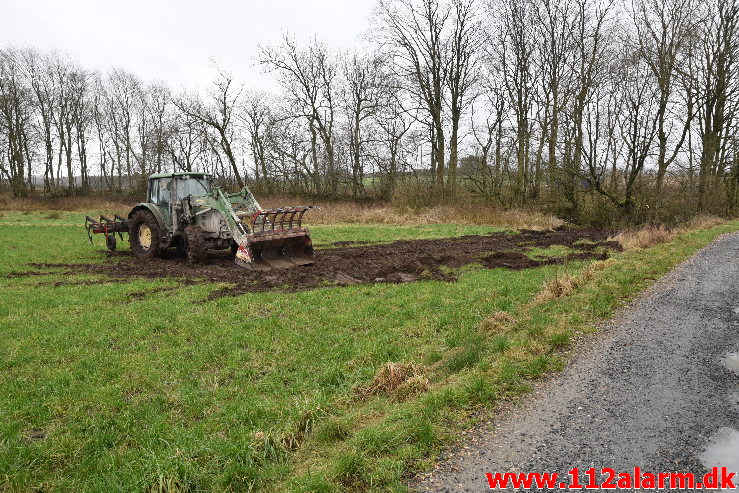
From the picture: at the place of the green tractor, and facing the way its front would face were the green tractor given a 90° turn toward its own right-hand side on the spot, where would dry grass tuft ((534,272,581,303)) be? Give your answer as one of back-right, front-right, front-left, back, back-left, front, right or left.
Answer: left

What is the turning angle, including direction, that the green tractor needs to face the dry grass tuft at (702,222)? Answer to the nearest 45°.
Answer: approximately 45° to its left

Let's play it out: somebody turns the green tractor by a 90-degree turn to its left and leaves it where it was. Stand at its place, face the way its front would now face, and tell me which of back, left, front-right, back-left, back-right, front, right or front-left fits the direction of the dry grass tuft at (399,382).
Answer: back-right

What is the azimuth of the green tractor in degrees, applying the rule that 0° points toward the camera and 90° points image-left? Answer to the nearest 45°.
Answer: approximately 315°

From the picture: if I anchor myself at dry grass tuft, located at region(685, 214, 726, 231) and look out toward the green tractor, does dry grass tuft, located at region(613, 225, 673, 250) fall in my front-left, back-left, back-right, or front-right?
front-left

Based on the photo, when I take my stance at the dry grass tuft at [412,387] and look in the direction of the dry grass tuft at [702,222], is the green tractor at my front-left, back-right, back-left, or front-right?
front-left

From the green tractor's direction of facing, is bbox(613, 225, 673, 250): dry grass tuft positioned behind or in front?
in front

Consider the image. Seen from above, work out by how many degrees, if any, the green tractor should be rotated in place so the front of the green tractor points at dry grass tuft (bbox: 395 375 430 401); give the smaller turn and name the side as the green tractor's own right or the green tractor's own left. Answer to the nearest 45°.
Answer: approximately 45° to the green tractor's own right

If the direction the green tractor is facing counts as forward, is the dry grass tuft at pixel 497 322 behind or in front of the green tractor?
in front
